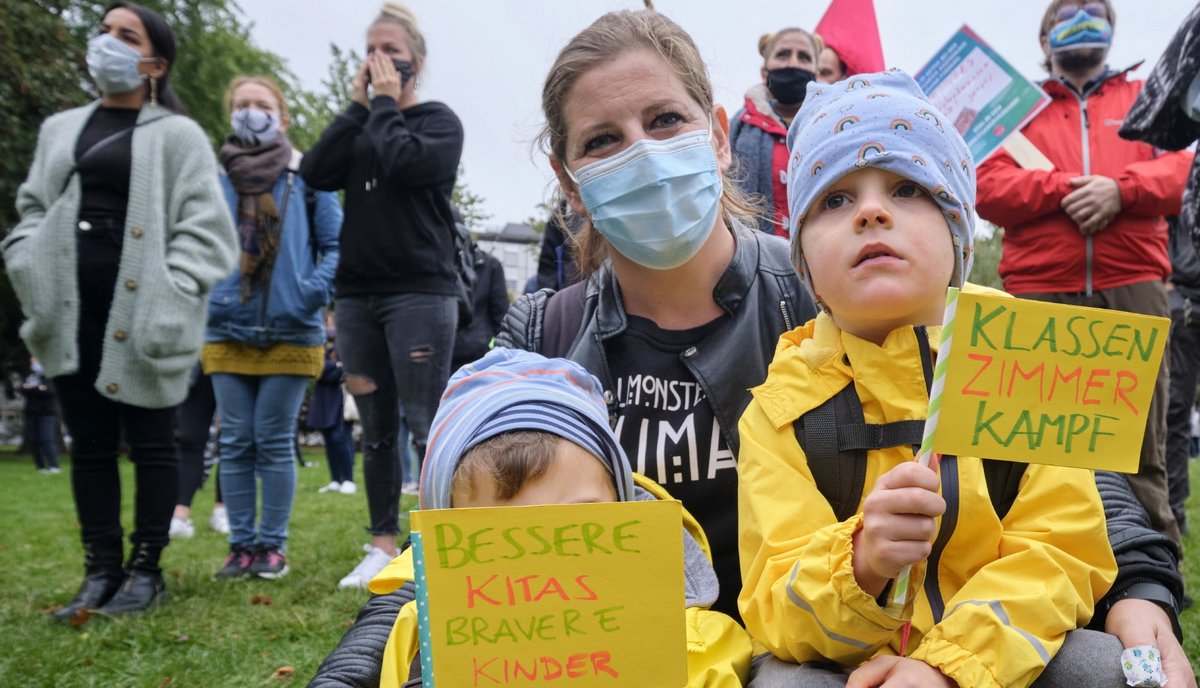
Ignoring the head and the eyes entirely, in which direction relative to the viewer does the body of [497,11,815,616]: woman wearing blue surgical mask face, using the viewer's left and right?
facing the viewer

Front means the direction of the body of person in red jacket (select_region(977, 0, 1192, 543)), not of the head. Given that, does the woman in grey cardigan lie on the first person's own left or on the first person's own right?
on the first person's own right

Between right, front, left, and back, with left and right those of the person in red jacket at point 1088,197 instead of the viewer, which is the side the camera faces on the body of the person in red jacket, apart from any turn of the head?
front

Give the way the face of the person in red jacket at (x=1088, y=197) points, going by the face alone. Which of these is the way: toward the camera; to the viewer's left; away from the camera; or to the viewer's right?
toward the camera

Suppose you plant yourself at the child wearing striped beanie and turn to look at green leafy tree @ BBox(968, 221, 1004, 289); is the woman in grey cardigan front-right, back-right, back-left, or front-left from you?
front-left

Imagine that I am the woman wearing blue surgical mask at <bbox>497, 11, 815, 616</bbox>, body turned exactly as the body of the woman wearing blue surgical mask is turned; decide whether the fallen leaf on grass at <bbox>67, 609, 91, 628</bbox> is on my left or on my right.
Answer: on my right

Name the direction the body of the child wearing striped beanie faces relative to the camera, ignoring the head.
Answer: toward the camera

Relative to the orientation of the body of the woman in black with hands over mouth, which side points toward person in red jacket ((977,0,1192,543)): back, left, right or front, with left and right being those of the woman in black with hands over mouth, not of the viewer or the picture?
left

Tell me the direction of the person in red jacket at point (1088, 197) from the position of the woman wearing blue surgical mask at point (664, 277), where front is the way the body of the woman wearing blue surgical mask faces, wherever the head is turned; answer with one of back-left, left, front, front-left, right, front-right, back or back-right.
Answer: back-left

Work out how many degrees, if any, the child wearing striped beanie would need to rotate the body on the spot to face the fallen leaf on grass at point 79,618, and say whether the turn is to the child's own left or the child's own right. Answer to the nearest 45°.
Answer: approximately 135° to the child's own right

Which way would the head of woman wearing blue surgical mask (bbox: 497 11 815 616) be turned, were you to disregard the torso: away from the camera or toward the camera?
toward the camera

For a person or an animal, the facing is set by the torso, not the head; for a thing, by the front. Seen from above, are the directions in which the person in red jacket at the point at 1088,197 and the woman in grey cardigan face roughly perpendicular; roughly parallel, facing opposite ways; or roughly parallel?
roughly parallel

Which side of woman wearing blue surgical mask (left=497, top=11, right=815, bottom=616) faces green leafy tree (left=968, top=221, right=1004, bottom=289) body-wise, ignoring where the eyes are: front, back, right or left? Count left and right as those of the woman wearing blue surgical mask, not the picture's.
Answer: back

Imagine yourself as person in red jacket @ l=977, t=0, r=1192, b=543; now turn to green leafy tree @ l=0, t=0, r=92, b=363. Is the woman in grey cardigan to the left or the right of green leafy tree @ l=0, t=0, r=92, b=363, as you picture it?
left
